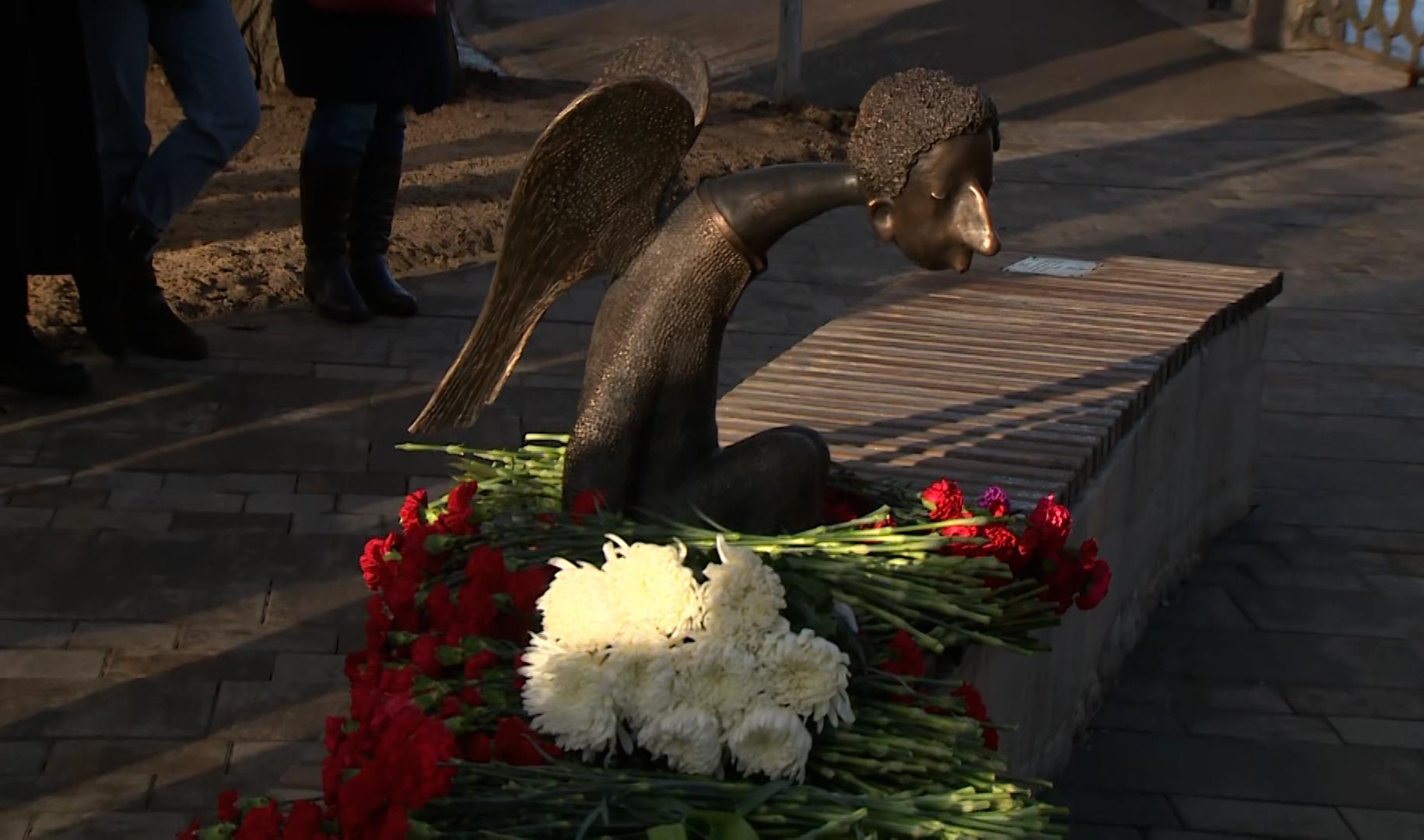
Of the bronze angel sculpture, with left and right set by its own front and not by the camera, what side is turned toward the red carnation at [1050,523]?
front

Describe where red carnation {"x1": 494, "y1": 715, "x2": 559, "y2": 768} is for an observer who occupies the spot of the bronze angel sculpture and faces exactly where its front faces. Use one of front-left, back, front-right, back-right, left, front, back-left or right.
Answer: right

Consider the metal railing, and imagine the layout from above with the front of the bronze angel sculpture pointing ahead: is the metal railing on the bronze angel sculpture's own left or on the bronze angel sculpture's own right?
on the bronze angel sculpture's own left

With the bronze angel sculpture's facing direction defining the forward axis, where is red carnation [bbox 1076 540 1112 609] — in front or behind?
in front

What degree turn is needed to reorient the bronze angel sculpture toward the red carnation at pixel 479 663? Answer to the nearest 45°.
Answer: approximately 90° to its right

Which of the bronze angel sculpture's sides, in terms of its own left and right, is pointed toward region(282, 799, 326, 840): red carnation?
right

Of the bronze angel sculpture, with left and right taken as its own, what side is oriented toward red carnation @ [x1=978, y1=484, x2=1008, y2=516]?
front

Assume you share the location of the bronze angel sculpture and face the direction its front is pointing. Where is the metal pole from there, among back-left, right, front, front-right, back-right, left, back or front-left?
left

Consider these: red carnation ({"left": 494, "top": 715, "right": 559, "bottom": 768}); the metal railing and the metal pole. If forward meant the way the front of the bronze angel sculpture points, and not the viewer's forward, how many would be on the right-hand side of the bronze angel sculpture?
1

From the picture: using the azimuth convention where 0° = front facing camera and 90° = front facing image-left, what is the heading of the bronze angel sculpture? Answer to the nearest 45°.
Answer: approximately 270°
